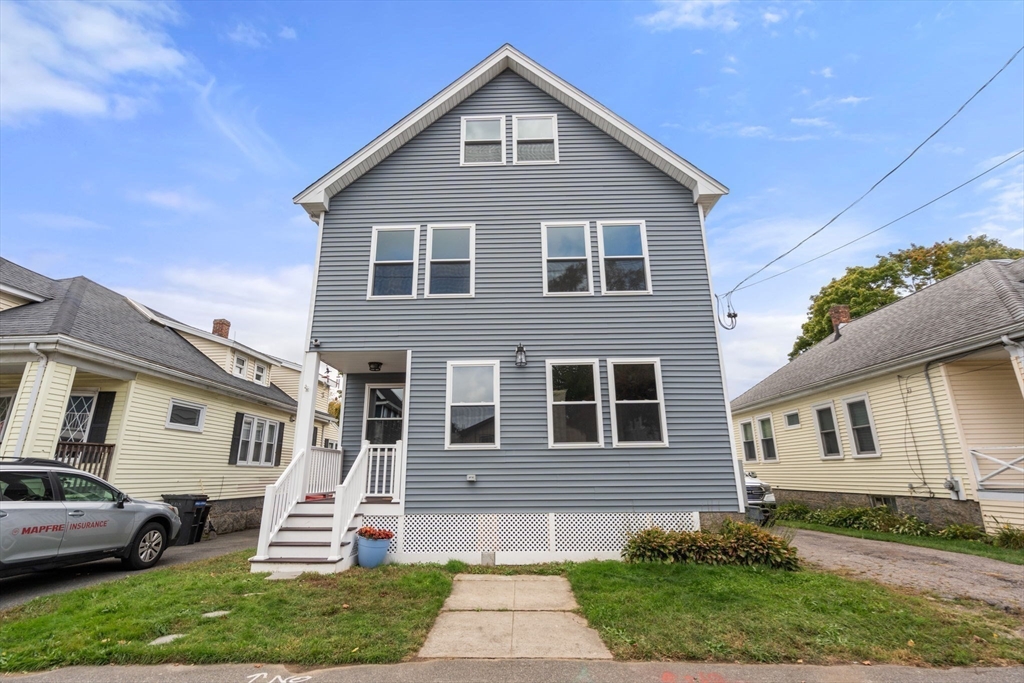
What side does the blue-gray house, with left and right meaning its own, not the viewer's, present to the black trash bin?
right

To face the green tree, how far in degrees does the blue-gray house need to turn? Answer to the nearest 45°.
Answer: approximately 135° to its left

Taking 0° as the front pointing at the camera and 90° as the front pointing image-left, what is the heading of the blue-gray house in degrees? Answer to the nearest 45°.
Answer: approximately 0°

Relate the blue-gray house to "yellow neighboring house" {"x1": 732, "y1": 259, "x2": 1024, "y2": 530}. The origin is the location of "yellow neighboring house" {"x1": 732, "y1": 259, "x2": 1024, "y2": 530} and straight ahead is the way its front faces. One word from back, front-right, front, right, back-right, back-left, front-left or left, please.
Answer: right

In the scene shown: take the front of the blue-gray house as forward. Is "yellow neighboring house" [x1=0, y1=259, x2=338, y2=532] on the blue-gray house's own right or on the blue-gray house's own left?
on the blue-gray house's own right

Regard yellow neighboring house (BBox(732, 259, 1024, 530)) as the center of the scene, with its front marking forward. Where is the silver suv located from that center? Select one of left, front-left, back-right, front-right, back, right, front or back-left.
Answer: right

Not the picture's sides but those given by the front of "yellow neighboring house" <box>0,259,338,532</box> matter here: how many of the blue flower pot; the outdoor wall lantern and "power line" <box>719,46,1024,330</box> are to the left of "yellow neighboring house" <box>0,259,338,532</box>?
3

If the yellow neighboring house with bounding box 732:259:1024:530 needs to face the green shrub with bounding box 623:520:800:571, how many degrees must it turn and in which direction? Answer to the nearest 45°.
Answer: approximately 90° to its right

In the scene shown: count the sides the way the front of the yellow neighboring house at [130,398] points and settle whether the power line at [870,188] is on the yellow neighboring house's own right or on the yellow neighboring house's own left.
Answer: on the yellow neighboring house's own left

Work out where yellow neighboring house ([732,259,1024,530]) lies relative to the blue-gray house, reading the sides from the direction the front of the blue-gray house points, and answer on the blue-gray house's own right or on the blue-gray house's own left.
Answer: on the blue-gray house's own left

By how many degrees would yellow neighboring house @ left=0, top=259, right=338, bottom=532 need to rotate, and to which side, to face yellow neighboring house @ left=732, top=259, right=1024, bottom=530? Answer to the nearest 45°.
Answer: approximately 90° to its left

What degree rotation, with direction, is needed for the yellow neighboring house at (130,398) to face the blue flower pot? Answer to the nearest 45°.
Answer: approximately 90° to its left

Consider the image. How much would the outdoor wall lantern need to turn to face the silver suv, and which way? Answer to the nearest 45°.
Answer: approximately 90° to its right

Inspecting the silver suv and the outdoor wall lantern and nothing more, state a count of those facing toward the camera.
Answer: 1
